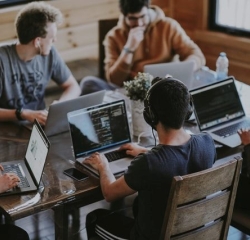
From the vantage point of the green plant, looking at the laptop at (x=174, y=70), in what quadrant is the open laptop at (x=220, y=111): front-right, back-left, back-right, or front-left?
front-right

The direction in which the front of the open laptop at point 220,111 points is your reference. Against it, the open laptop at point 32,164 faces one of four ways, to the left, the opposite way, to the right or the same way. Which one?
to the right

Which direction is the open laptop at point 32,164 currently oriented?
to the viewer's left

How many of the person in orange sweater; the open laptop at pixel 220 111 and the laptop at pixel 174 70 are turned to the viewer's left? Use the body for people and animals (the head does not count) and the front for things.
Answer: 0

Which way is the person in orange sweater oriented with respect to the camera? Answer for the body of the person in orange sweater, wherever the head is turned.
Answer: toward the camera

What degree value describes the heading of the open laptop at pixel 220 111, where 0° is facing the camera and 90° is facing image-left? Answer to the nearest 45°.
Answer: approximately 315°

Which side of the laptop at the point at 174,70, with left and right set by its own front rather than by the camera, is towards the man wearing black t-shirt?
back

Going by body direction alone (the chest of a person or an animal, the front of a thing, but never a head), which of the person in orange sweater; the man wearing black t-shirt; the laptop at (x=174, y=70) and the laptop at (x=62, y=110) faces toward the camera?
the person in orange sweater

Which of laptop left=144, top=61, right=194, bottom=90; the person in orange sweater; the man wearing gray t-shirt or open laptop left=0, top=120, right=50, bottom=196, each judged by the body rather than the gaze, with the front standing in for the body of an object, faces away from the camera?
the laptop

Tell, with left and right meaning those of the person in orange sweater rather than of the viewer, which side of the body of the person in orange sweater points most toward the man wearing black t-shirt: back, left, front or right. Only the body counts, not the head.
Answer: front

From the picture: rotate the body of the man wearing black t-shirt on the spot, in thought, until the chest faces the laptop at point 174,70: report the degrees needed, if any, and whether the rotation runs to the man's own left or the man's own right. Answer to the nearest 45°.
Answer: approximately 45° to the man's own right

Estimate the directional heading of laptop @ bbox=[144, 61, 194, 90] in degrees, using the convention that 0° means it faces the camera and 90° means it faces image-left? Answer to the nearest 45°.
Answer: approximately 180°

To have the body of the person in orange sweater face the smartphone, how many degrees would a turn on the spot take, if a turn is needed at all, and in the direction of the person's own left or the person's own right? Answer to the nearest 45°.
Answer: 0° — they already face it

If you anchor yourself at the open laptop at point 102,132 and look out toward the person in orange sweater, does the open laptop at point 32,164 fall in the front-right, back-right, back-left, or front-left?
back-left

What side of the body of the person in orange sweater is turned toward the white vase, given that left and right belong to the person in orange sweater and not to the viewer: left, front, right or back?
front

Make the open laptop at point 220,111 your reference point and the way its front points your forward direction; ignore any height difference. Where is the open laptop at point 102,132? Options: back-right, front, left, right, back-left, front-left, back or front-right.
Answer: right

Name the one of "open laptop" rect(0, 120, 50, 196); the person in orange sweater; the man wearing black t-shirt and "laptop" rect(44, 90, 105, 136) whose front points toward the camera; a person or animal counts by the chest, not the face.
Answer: the person in orange sweater
